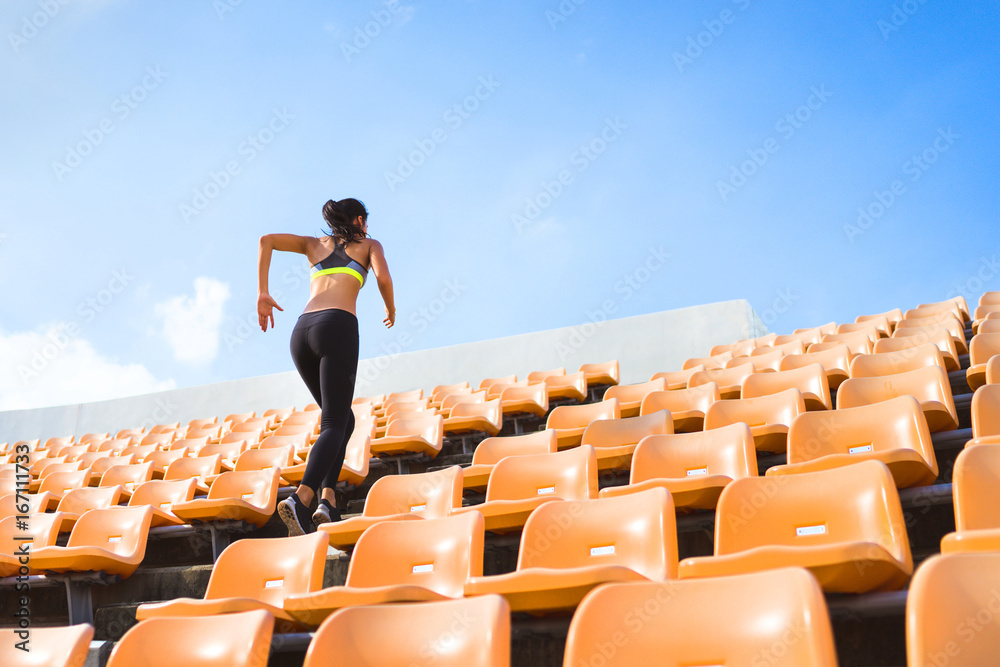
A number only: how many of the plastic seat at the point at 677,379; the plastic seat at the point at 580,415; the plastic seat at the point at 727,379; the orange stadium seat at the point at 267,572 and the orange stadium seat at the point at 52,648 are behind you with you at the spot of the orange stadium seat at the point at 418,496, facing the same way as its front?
3

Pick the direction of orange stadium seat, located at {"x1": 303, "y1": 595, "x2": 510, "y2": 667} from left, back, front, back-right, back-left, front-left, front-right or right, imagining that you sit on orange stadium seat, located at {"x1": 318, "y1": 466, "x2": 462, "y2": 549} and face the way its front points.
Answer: front-left

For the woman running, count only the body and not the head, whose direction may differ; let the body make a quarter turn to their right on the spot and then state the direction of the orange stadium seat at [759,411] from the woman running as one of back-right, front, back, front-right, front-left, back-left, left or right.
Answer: front-left

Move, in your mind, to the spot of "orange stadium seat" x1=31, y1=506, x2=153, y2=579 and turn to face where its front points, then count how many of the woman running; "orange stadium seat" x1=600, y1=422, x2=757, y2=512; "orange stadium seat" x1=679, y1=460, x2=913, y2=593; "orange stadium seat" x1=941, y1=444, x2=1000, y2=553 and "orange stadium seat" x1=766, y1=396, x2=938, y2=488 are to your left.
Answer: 5

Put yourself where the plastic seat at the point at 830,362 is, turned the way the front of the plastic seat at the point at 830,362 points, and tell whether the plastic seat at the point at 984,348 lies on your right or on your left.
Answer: on your left

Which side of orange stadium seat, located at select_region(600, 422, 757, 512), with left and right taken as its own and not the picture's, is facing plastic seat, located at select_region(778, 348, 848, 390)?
back

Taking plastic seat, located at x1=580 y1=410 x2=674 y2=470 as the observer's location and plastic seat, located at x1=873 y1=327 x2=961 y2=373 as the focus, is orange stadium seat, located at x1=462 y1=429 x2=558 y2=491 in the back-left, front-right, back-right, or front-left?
back-left

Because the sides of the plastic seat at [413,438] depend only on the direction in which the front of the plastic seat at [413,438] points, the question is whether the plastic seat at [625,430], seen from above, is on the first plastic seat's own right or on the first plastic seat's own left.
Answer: on the first plastic seat's own left

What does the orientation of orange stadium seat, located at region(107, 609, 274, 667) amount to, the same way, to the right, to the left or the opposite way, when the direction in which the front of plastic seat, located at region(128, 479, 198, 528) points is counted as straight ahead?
the same way

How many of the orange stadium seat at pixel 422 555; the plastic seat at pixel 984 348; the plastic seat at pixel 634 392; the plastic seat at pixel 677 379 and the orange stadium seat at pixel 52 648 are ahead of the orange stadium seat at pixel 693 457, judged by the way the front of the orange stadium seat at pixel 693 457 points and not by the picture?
2

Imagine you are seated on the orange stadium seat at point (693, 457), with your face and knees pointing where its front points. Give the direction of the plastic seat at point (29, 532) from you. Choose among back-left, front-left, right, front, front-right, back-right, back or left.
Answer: front-right

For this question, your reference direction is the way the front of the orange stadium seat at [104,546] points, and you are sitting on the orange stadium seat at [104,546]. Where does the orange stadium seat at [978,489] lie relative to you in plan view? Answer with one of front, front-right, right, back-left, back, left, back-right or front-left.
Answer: left

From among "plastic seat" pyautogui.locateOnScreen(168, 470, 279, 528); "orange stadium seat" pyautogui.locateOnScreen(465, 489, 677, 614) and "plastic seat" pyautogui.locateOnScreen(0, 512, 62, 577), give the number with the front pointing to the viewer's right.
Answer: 0

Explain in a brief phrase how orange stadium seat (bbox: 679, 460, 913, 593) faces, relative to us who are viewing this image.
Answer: facing the viewer and to the left of the viewer

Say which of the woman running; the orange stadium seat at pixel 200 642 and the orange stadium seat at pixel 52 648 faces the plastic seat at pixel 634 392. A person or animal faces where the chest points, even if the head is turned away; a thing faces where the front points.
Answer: the woman running
